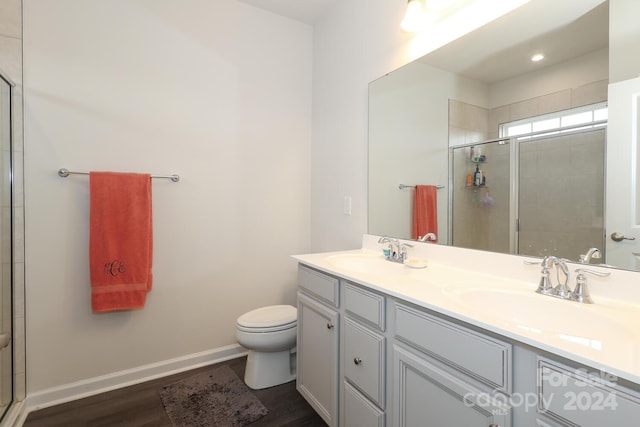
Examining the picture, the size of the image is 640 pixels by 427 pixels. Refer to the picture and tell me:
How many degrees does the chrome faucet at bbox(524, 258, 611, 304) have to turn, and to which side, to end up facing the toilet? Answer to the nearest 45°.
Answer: approximately 45° to its right

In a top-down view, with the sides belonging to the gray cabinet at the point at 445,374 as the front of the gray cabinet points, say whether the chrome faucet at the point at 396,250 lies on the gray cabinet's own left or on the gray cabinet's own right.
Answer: on the gray cabinet's own right

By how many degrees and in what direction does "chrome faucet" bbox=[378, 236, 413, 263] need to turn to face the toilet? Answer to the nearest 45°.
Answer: approximately 45° to its right

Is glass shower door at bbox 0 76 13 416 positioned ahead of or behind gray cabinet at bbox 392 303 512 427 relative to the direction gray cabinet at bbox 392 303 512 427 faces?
ahead

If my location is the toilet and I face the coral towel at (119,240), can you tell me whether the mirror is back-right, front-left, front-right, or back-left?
back-left

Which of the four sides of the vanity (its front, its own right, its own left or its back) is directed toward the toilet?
right

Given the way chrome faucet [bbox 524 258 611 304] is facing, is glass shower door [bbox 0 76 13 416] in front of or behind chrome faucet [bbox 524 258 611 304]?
in front

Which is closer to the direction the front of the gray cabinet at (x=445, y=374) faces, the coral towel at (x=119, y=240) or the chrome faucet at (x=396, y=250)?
the coral towel
